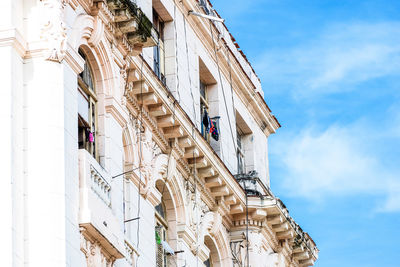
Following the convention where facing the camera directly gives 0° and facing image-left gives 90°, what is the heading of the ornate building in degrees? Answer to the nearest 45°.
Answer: approximately 315°
